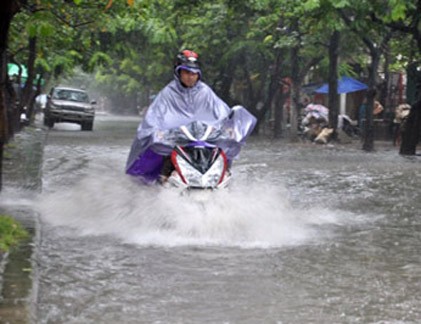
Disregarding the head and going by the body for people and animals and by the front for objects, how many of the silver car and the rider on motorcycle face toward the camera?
2

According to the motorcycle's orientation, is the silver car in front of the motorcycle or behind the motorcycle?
behind

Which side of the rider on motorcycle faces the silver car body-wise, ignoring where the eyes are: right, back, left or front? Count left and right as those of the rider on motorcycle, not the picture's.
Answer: back

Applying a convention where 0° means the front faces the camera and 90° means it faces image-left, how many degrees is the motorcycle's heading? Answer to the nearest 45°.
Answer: approximately 0°

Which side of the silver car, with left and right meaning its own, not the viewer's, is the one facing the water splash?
front

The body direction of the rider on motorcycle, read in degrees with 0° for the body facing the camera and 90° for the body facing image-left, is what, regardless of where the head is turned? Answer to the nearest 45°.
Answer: approximately 0°

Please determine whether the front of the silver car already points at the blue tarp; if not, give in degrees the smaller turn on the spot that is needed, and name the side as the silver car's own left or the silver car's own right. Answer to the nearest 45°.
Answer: approximately 90° to the silver car's own left

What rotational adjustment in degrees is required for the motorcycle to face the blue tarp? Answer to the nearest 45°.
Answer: approximately 180°

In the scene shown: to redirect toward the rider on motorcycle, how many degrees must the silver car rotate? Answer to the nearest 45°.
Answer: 0° — it already faces them

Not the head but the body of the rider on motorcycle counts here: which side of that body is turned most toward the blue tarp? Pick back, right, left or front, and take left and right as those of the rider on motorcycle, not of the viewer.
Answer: back

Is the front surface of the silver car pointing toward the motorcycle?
yes
